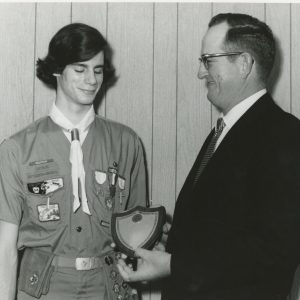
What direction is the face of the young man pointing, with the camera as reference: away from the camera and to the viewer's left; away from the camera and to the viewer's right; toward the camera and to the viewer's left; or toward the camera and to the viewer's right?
toward the camera and to the viewer's right

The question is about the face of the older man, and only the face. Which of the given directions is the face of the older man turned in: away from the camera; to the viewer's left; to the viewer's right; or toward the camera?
to the viewer's left

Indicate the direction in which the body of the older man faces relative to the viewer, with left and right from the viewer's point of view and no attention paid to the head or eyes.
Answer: facing to the left of the viewer
